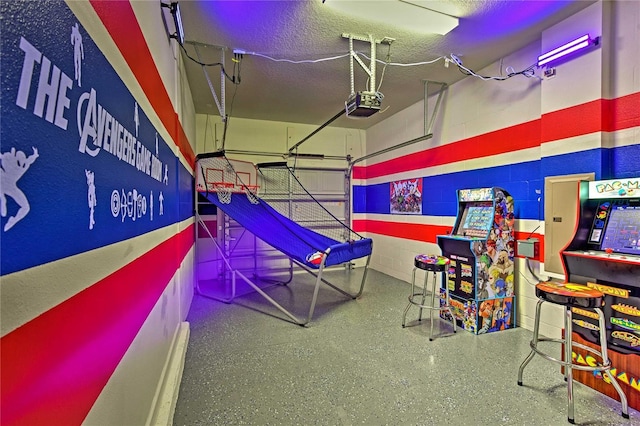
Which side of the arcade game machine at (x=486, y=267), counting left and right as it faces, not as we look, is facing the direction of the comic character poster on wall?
right

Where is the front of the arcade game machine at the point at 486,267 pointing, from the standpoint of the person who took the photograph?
facing the viewer and to the left of the viewer

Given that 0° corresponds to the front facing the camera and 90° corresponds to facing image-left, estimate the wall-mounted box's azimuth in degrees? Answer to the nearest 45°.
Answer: approximately 45°

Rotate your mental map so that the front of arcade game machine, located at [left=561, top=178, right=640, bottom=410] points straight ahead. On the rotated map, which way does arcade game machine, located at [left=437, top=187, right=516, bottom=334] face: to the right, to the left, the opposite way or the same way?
the same way

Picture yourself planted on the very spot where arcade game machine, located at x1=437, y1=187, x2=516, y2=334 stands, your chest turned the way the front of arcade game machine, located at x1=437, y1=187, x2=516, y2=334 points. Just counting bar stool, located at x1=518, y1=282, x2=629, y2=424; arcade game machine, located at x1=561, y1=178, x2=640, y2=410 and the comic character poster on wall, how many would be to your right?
1

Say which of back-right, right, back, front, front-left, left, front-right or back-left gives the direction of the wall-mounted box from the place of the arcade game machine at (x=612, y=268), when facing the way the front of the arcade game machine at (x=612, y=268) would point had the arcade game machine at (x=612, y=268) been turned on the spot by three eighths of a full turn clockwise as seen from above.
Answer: front-left

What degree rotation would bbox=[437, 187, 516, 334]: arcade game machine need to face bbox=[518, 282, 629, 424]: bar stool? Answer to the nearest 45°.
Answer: approximately 45° to its left

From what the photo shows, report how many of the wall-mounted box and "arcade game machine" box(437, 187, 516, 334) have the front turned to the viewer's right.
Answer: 0

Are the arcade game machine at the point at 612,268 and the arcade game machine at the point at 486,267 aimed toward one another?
no

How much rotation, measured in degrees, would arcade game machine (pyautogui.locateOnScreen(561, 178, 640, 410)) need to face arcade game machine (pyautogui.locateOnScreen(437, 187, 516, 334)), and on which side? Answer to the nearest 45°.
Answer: approximately 90° to its right

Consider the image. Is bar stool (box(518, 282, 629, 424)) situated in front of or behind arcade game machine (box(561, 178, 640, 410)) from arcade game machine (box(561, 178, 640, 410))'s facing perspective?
in front
